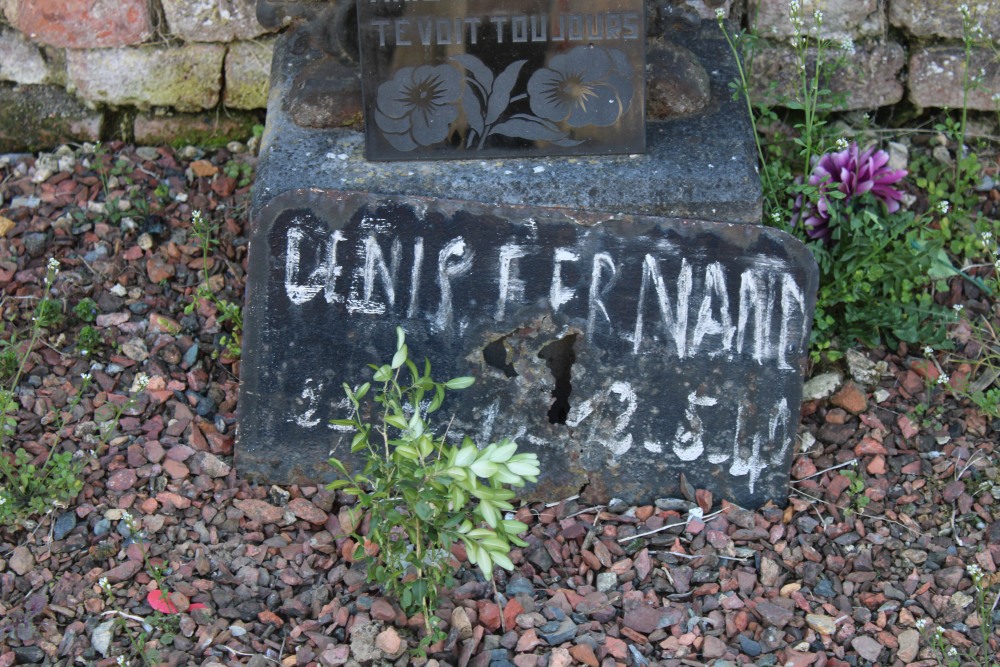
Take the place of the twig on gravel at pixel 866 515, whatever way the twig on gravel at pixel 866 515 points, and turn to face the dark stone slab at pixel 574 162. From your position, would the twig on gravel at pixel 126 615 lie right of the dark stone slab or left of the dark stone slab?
left

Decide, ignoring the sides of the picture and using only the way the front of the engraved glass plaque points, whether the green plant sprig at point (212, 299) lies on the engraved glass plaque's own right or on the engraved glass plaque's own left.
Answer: on the engraved glass plaque's own right

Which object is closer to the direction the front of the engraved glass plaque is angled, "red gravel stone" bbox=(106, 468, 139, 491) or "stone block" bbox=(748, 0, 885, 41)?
the red gravel stone

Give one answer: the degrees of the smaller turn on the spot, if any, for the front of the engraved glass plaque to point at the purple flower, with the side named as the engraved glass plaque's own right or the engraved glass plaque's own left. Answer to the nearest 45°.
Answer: approximately 90° to the engraved glass plaque's own left

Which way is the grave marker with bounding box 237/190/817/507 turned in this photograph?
toward the camera

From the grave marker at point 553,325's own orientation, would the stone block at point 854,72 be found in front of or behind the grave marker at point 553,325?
behind

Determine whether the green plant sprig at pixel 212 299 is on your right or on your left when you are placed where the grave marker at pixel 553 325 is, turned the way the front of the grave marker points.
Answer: on your right

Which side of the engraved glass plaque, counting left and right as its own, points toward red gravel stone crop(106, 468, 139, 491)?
right

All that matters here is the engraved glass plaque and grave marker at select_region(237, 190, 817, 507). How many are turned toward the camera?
2

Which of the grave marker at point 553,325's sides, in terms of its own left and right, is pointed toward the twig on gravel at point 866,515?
left

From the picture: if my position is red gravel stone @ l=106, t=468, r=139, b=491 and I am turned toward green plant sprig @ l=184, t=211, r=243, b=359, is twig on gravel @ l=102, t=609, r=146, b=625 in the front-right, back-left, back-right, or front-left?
back-right

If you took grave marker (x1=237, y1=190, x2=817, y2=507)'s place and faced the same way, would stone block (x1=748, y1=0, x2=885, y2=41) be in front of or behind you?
behind

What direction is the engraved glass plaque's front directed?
toward the camera
